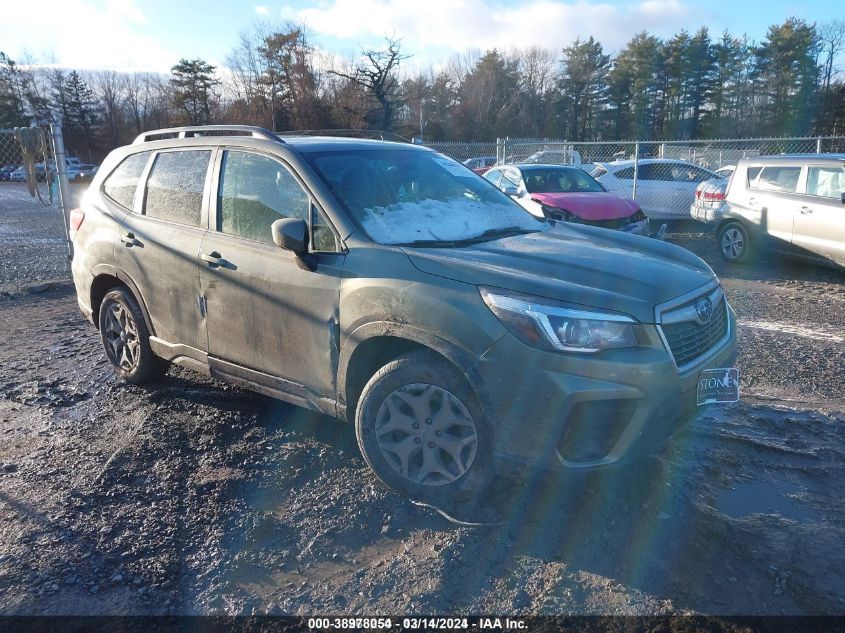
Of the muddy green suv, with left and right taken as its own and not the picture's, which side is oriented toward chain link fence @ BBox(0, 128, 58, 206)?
back

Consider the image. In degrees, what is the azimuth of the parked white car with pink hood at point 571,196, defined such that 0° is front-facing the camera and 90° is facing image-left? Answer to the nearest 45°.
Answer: approximately 315°

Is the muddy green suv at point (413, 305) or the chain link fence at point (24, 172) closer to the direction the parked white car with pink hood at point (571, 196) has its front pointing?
the muddy green suv

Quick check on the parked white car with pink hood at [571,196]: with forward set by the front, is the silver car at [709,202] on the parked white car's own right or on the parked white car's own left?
on the parked white car's own left

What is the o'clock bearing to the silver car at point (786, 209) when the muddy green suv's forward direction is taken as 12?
The silver car is roughly at 9 o'clock from the muddy green suv.

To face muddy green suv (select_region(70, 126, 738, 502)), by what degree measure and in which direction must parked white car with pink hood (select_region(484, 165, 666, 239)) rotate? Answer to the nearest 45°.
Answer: approximately 45° to its right

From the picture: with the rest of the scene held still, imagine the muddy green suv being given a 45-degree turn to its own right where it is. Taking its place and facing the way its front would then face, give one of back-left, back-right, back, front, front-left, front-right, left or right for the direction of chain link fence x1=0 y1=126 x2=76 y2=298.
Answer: back-right
